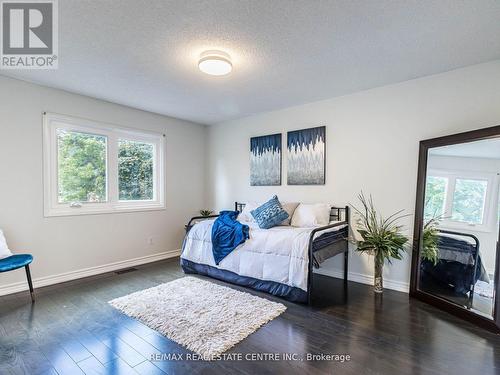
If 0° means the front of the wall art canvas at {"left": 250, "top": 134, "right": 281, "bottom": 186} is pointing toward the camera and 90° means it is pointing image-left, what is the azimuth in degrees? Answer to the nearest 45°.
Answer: approximately 45°

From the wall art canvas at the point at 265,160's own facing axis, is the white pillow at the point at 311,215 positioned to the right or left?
on its left

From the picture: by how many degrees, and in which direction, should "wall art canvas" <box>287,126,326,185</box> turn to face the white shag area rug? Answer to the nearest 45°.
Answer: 0° — it already faces it

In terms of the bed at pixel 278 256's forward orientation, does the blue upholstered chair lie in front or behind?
in front

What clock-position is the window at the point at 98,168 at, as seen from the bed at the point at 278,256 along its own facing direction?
The window is roughly at 2 o'clock from the bed.

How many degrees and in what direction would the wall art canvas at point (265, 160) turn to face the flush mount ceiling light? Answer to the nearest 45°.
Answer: approximately 45° to its left

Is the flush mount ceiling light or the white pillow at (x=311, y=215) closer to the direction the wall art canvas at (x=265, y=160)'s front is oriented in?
the flush mount ceiling light
